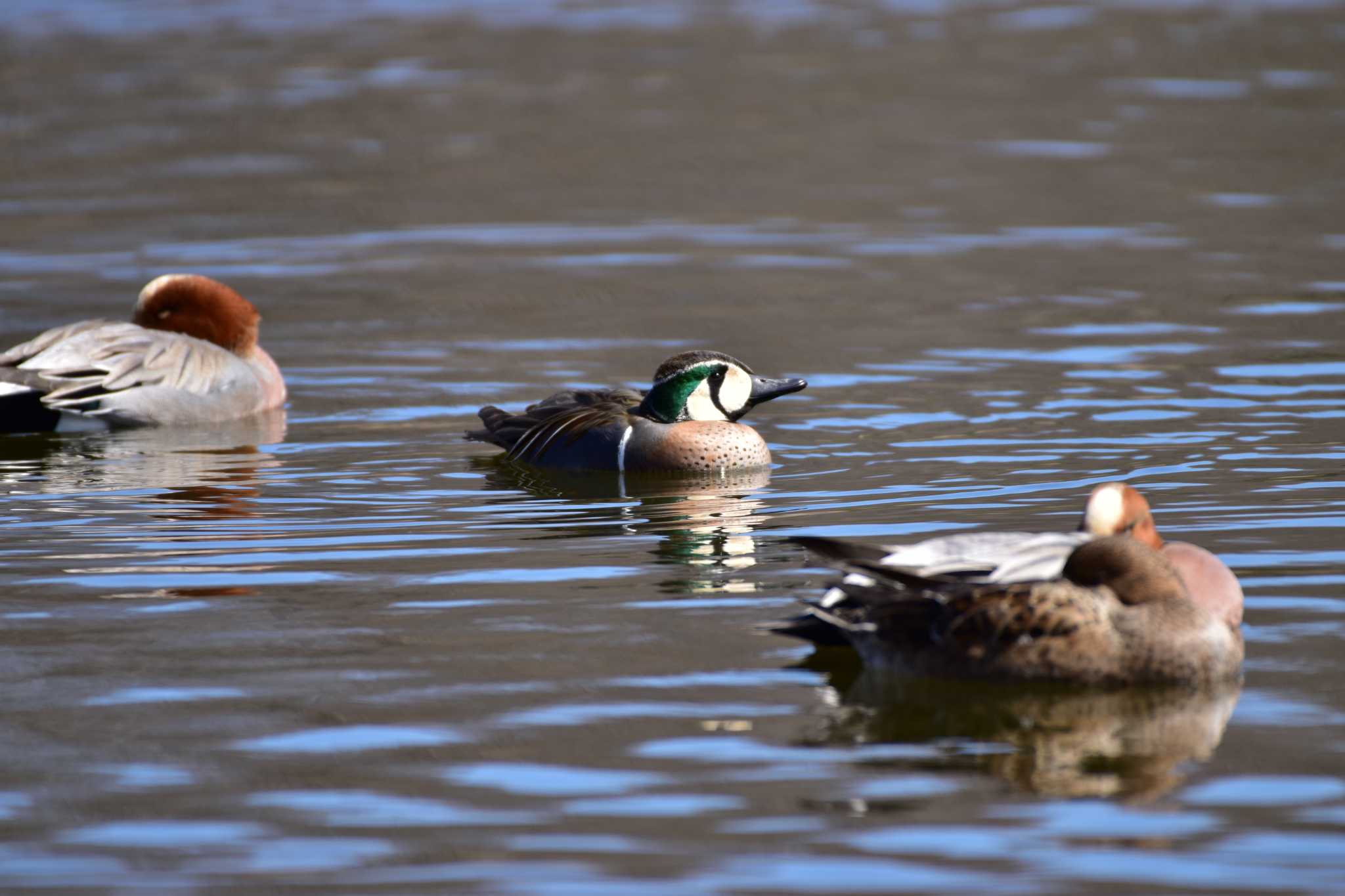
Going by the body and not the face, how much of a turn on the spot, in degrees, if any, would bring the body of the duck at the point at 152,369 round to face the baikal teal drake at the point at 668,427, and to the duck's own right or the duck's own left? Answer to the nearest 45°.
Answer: approximately 45° to the duck's own right

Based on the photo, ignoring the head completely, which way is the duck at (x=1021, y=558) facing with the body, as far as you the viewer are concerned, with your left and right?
facing to the right of the viewer

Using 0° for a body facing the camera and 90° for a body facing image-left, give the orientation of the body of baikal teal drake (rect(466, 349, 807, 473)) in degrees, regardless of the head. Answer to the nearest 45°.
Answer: approximately 270°

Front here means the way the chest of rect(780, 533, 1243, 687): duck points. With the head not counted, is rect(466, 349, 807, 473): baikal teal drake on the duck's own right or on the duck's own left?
on the duck's own left

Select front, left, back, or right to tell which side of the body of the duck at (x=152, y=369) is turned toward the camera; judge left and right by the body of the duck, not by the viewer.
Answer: right

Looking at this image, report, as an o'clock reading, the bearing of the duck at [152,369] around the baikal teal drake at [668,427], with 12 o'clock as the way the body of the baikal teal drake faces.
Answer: The duck is roughly at 7 o'clock from the baikal teal drake.
